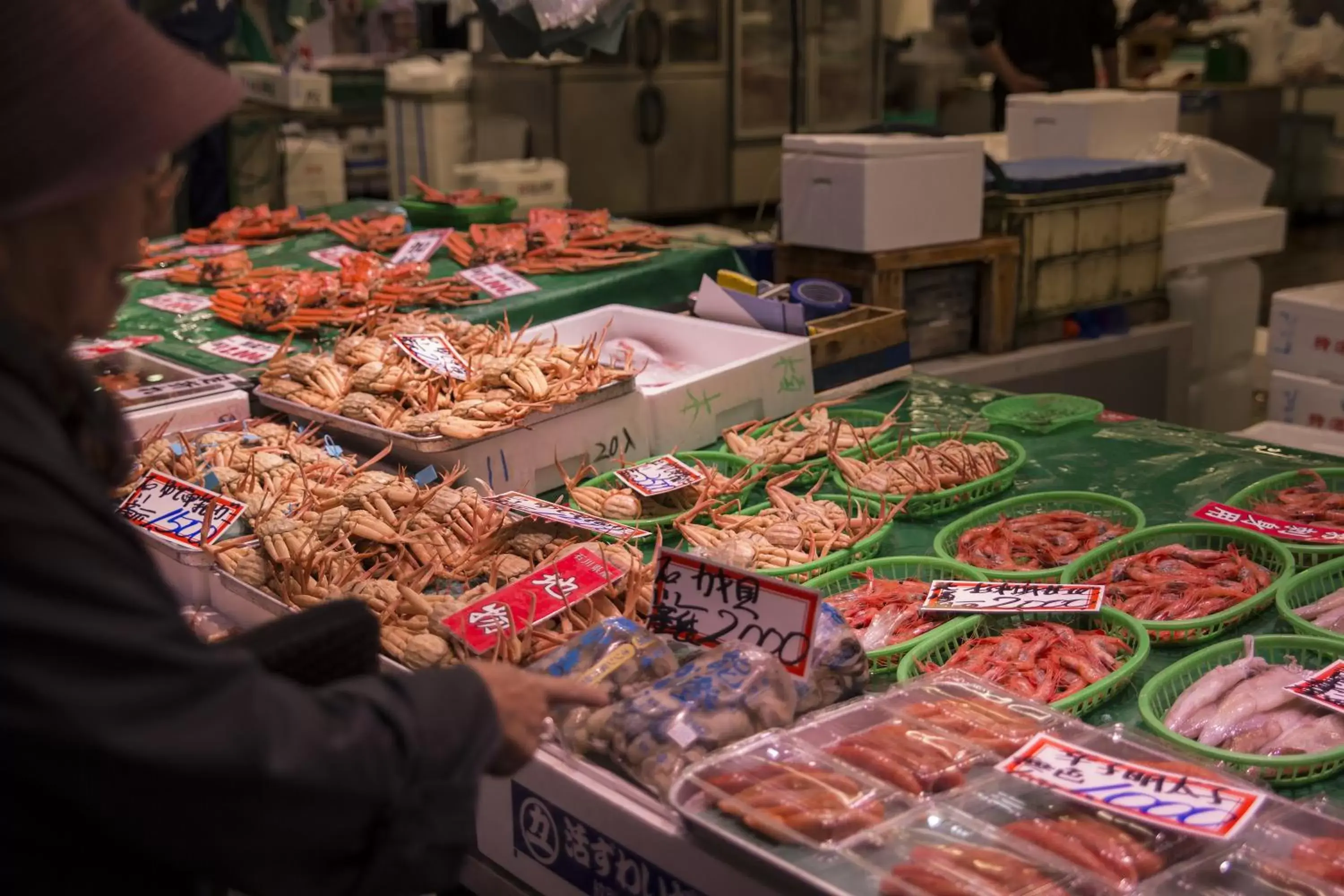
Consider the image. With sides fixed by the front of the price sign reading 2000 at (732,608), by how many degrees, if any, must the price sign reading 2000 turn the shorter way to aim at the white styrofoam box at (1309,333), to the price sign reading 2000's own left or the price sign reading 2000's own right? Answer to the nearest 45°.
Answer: approximately 135° to the price sign reading 2000's own left

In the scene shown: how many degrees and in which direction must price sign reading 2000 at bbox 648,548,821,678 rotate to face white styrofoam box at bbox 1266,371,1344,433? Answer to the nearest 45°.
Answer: approximately 135° to its left

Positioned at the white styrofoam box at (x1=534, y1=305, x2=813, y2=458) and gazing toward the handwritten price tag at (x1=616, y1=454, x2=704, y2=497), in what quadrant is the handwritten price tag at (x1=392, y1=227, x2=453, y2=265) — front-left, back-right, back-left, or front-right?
back-right

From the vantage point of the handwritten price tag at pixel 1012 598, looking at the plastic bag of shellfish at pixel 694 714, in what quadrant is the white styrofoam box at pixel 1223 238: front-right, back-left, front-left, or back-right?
back-right

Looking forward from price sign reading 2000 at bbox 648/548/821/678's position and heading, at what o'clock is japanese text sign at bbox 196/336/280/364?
The japanese text sign is roughly at 5 o'clock from the price sign reading 2000.

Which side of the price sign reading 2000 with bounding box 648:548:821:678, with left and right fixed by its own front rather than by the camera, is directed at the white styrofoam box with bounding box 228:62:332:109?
back

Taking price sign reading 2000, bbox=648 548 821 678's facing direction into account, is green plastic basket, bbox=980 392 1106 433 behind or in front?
behind

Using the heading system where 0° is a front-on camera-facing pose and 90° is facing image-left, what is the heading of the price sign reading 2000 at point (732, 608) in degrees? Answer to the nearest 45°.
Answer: approximately 0°

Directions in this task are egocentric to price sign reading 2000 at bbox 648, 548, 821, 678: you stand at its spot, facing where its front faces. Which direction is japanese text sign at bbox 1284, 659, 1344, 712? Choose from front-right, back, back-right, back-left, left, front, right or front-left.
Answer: left

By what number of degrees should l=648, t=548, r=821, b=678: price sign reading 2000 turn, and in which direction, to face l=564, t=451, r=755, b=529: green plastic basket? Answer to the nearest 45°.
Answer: approximately 180°

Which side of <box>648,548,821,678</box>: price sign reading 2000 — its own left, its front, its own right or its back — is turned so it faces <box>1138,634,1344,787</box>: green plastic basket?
left

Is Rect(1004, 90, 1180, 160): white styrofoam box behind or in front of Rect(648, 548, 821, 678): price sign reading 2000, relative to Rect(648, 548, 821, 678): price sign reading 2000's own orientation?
behind
